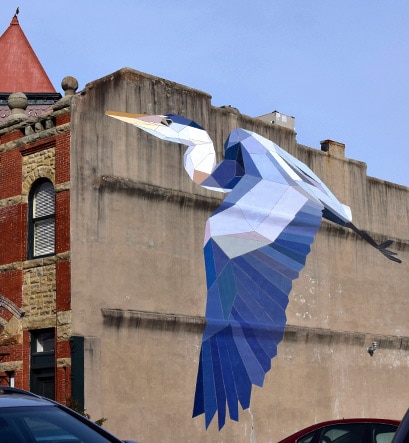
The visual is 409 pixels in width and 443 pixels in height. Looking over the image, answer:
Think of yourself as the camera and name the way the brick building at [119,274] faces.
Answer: facing the viewer and to the left of the viewer

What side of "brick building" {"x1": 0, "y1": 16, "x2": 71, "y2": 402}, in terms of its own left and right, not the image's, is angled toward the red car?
left

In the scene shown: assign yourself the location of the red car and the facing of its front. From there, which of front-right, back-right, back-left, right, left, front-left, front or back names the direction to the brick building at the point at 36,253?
front-right

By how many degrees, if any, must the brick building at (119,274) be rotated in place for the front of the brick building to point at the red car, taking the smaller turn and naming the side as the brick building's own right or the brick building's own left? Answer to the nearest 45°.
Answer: approximately 90° to the brick building's own left

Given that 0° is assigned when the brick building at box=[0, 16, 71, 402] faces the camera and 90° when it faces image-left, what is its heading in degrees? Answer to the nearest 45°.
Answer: approximately 45°

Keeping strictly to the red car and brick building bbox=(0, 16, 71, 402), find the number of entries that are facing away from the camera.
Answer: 0

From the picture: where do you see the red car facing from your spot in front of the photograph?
facing to the left of the viewer
